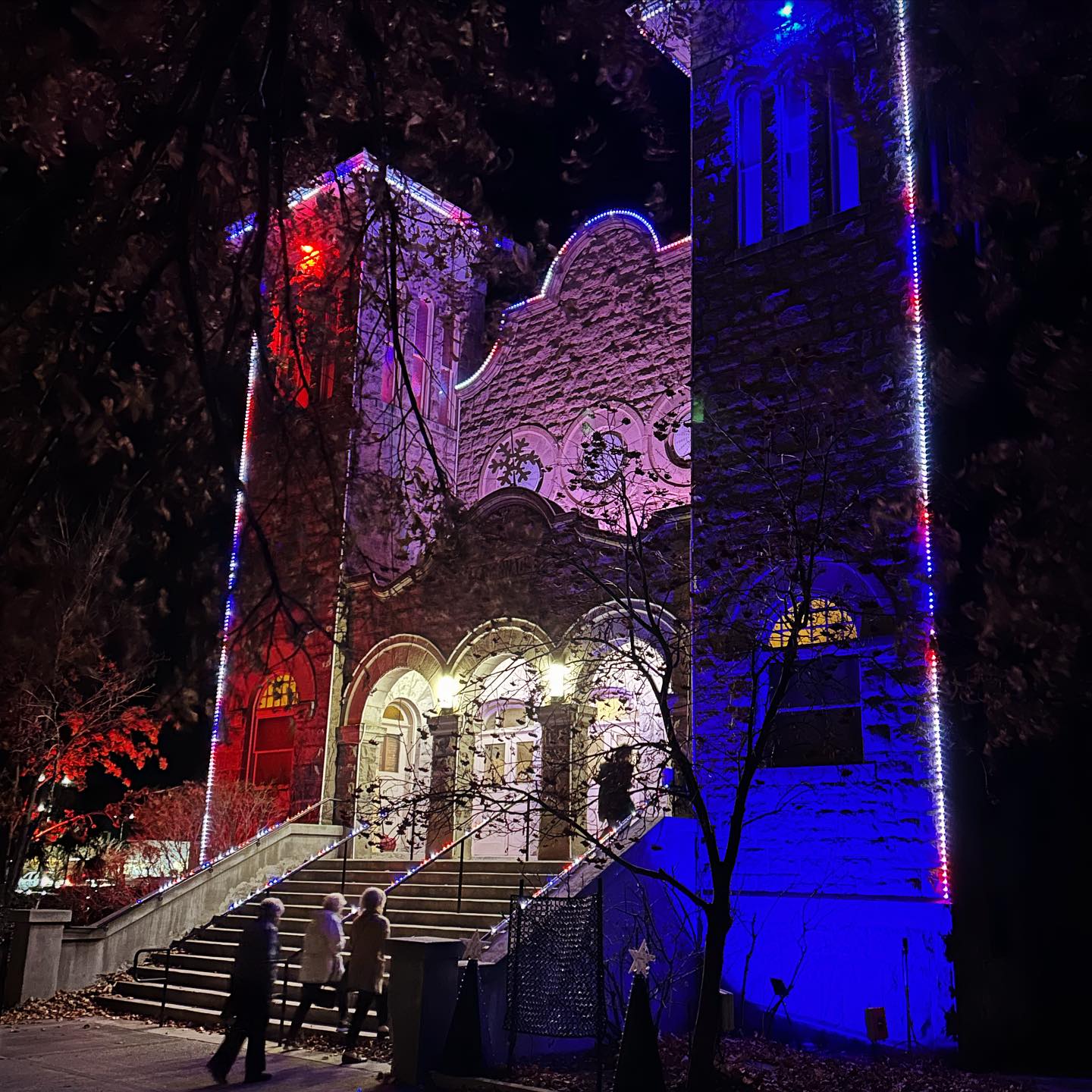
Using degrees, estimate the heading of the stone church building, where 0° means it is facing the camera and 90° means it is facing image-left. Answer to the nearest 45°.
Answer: approximately 45°

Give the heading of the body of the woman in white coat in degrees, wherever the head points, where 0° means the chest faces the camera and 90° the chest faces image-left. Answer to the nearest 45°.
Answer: approximately 225°

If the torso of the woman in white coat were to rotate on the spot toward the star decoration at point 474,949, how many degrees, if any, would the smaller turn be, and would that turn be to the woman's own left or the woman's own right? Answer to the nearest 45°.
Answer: approximately 90° to the woman's own right

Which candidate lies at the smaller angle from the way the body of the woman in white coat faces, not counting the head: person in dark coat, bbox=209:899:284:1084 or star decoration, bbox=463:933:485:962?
the star decoration

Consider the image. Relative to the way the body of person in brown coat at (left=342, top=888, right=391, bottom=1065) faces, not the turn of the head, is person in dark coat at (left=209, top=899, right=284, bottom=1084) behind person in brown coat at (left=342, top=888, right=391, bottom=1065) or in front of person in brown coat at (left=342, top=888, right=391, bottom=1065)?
behind

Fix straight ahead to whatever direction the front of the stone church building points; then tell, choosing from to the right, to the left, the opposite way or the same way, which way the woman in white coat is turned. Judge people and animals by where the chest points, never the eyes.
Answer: the opposite way

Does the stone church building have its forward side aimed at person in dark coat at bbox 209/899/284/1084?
yes

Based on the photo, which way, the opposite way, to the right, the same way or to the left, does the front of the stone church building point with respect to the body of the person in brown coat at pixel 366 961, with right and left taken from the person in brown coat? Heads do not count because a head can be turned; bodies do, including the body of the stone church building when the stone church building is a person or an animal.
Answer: the opposite way

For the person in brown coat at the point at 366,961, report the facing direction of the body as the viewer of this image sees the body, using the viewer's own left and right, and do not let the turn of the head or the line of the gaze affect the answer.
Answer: facing away from the viewer and to the right of the viewer
